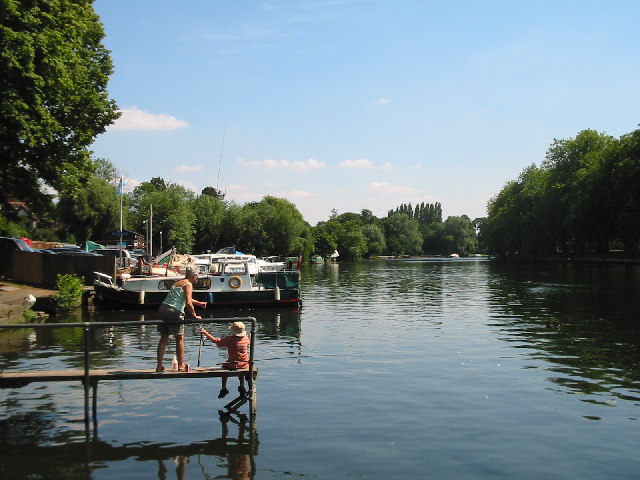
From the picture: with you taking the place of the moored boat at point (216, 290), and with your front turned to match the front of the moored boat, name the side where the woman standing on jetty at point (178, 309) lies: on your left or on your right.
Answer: on your left

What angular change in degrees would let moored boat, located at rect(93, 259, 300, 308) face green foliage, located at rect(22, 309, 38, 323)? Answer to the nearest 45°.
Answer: approximately 45° to its left

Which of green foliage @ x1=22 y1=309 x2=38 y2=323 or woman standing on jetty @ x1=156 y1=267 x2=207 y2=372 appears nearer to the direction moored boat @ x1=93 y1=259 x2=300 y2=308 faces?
the green foliage

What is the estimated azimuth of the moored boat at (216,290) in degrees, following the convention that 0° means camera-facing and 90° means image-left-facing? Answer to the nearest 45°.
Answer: approximately 90°
